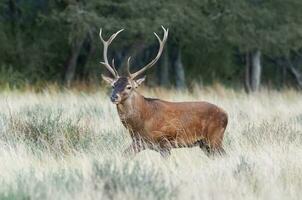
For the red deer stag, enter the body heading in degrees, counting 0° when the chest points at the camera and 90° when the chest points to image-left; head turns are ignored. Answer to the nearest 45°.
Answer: approximately 90°

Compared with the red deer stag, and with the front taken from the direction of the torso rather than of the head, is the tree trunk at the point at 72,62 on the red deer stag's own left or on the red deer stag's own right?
on the red deer stag's own right

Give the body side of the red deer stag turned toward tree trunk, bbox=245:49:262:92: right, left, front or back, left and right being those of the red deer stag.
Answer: right

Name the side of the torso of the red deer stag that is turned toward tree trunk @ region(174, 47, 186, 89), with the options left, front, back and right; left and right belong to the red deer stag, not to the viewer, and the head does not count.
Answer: right

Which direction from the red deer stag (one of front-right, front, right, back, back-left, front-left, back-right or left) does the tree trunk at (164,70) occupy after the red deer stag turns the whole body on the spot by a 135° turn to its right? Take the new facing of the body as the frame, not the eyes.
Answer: front-left
